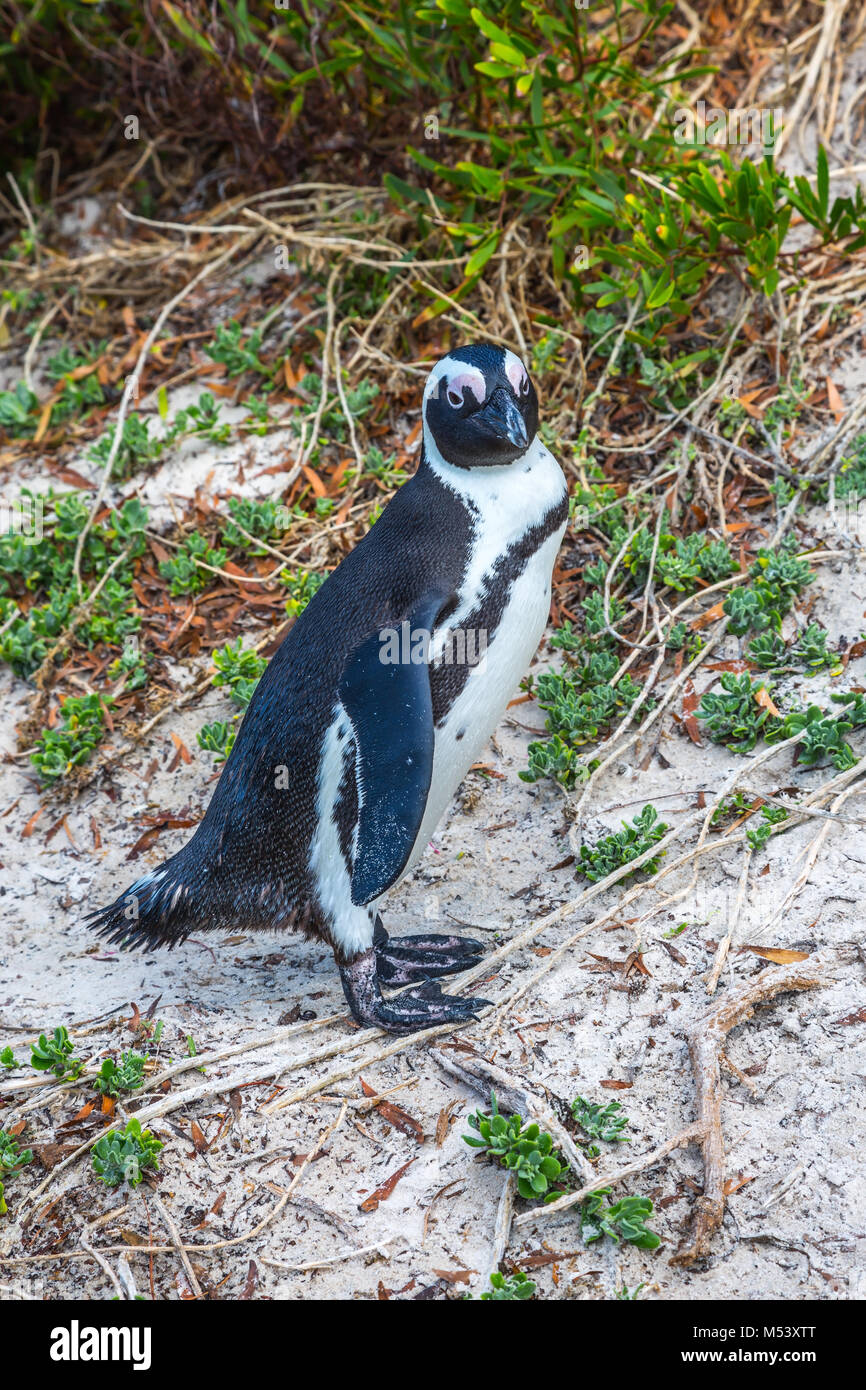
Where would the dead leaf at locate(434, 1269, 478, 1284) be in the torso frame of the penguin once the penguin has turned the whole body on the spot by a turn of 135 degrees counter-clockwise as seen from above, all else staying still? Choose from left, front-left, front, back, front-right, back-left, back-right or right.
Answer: back-left

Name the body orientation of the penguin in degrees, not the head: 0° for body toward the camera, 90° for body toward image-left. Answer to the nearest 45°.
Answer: approximately 270°

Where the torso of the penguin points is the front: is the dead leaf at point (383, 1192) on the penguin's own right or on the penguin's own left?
on the penguin's own right

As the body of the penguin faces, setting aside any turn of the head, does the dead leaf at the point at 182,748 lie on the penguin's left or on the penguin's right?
on the penguin's left

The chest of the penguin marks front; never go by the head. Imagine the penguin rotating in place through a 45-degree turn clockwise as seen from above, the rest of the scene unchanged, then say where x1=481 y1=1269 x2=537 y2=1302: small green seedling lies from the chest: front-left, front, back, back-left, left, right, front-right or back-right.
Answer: front-right
